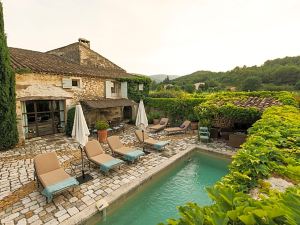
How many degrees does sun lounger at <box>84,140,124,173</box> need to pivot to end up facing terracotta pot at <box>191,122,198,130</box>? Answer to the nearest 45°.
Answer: approximately 90° to its left

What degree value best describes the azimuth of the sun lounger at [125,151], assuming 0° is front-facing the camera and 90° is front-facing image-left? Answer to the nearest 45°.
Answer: approximately 315°

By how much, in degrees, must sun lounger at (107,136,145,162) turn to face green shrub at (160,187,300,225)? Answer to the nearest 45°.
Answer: approximately 45° to its right

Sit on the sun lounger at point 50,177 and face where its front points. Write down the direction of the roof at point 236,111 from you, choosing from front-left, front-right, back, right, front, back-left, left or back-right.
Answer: front-left

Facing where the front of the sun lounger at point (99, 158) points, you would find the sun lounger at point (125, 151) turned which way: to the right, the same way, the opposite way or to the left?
the same way

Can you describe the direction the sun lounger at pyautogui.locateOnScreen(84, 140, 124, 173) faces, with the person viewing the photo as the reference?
facing the viewer and to the right of the viewer

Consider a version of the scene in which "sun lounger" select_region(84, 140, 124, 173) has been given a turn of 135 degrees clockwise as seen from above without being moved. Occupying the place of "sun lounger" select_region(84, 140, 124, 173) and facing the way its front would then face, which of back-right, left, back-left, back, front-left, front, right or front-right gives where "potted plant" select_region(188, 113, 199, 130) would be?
back-right

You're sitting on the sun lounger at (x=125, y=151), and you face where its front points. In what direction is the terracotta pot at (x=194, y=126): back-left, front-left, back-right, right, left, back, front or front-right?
left

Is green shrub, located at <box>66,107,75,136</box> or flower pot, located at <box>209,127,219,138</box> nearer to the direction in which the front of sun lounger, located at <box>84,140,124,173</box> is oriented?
the flower pot

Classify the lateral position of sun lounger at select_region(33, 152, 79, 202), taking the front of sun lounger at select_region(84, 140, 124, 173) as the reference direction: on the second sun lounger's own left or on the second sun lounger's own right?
on the second sun lounger's own right

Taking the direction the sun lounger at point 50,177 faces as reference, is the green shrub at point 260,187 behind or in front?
in front

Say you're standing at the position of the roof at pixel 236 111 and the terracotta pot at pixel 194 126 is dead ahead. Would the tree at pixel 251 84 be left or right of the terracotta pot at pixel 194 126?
right

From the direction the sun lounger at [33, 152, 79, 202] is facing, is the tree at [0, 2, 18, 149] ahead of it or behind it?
behind

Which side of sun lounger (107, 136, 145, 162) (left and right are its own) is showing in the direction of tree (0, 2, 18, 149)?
back

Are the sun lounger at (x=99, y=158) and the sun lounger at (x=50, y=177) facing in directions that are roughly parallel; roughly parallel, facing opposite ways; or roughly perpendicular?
roughly parallel

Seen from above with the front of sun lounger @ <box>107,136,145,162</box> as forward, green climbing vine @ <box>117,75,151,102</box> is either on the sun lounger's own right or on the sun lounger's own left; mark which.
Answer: on the sun lounger's own left

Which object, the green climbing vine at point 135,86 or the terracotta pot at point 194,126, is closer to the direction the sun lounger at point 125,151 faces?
the terracotta pot
